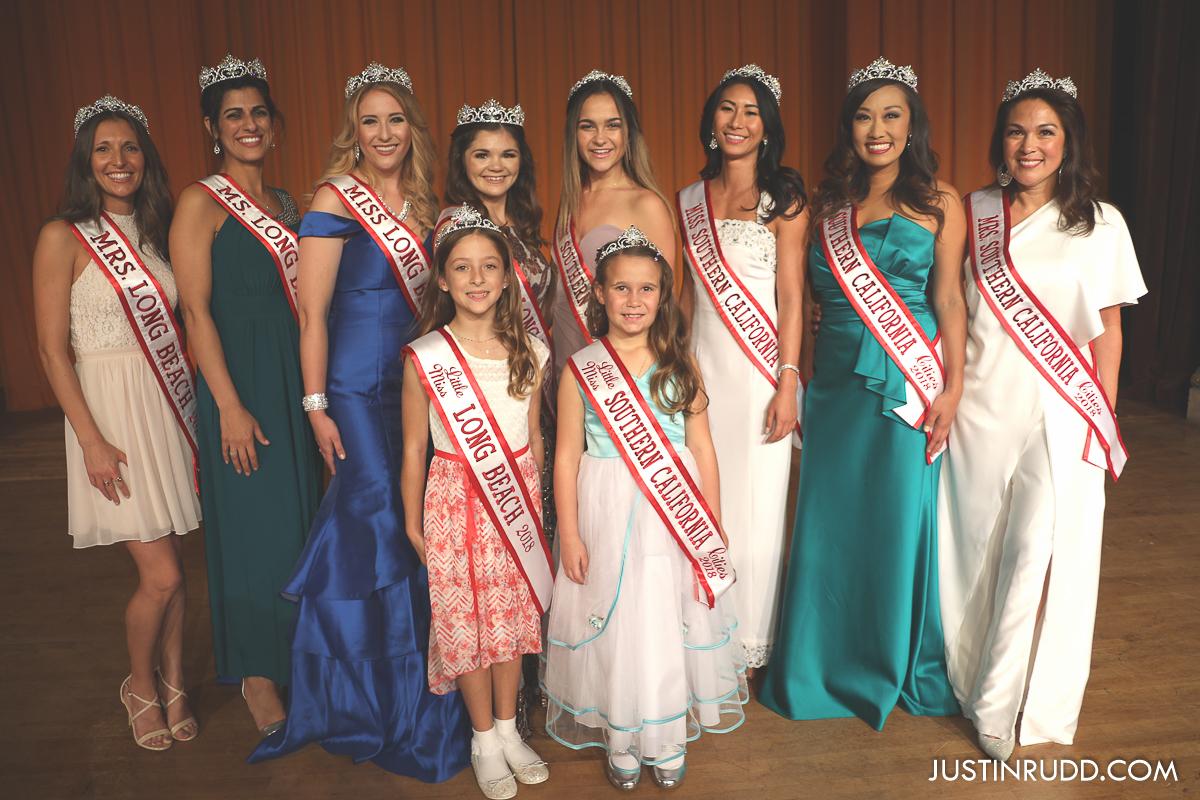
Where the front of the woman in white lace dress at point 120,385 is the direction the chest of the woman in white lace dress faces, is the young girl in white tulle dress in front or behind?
in front

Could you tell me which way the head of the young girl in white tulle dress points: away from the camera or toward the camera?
toward the camera

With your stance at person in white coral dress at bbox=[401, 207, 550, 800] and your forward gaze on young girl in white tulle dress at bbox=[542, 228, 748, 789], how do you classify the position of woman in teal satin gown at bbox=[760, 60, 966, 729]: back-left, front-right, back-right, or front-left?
front-left

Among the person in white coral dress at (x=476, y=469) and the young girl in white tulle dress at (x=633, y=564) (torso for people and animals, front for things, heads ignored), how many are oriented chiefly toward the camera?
2

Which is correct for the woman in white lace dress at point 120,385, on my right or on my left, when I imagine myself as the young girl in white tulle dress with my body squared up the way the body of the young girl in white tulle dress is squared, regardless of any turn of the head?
on my right

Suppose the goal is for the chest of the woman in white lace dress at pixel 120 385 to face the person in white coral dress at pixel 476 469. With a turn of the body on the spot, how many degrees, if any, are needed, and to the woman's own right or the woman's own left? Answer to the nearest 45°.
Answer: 0° — they already face them

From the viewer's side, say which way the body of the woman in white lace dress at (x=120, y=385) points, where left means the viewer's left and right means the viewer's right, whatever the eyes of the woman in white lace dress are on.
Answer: facing the viewer and to the right of the viewer

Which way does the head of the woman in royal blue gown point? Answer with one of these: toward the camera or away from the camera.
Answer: toward the camera

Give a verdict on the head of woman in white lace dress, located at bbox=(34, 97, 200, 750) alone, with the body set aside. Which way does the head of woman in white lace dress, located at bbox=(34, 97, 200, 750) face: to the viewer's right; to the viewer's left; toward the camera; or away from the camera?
toward the camera

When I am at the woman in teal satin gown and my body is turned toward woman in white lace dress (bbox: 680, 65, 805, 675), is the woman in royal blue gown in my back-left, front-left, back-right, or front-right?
front-left

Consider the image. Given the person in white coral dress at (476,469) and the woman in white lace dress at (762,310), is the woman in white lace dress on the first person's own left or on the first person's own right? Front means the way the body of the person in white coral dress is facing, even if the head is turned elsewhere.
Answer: on the first person's own left

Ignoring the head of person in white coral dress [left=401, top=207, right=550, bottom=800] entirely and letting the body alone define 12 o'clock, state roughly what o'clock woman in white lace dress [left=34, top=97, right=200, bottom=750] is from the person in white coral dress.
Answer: The woman in white lace dress is roughly at 4 o'clock from the person in white coral dress.

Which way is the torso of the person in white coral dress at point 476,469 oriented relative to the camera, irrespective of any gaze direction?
toward the camera
